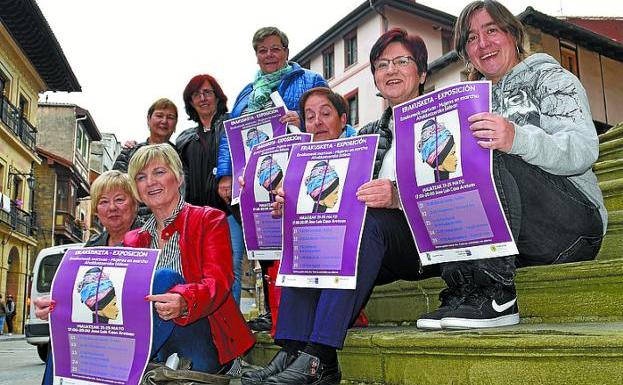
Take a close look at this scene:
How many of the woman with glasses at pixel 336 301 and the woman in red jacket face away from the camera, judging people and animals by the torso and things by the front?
0

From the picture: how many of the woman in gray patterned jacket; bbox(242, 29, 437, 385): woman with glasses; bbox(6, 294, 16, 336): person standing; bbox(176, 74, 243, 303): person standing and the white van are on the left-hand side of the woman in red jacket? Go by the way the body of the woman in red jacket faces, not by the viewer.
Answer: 2

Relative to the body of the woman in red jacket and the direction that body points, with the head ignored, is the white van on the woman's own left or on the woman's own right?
on the woman's own right

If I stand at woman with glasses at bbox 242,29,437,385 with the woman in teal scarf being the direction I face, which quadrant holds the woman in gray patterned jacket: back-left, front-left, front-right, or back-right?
back-right

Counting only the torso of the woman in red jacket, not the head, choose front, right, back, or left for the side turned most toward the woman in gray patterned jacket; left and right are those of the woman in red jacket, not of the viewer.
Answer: left

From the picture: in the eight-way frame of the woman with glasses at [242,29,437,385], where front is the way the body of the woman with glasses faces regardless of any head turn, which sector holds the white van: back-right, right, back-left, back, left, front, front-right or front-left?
right

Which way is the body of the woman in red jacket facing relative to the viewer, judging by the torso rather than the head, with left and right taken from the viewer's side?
facing the viewer and to the left of the viewer

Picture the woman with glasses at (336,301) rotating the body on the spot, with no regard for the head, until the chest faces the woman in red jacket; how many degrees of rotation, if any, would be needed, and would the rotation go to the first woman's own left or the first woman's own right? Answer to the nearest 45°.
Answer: approximately 90° to the first woman's own right

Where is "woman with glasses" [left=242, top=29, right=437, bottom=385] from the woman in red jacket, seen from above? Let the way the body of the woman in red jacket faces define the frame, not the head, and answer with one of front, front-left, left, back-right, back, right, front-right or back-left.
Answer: left
